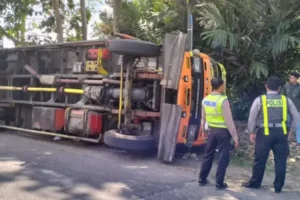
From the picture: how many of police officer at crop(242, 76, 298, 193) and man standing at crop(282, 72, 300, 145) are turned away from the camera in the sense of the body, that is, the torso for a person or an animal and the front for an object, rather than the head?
1

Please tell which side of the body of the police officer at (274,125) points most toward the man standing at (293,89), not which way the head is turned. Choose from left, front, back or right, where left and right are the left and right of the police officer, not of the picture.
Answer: front

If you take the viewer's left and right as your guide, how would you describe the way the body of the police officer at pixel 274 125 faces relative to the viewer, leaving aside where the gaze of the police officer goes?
facing away from the viewer

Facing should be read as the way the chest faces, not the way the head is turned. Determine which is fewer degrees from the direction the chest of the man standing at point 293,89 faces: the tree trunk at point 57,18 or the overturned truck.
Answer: the overturned truck

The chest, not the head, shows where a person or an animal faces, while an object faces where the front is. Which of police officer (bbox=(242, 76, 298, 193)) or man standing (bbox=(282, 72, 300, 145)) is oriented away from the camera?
the police officer

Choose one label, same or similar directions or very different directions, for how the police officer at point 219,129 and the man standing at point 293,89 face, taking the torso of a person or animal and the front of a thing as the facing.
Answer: very different directions

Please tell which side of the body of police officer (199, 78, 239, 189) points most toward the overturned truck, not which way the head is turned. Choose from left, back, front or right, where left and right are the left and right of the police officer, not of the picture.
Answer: left

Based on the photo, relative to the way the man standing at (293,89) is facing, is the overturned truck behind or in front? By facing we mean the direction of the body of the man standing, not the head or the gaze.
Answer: in front

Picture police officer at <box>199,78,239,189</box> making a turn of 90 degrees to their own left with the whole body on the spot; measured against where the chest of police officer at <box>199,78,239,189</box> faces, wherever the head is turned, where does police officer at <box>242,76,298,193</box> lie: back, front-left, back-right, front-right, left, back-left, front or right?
back-right

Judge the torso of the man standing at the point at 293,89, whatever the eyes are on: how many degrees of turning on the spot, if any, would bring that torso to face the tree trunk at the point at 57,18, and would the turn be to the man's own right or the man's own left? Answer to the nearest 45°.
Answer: approximately 90° to the man's own right

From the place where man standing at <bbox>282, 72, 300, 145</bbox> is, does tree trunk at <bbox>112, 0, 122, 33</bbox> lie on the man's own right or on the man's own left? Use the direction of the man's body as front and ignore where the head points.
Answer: on the man's own right

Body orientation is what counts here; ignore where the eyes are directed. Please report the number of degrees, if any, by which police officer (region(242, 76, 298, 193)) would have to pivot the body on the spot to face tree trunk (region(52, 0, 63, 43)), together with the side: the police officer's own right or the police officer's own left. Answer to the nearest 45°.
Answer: approximately 45° to the police officer's own left

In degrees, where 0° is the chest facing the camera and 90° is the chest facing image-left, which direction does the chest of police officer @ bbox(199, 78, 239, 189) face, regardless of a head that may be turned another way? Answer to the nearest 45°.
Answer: approximately 225°
